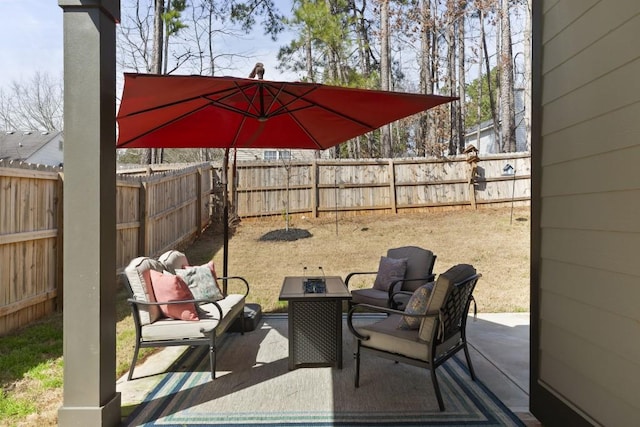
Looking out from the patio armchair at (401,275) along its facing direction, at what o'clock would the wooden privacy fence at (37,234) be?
The wooden privacy fence is roughly at 1 o'clock from the patio armchair.

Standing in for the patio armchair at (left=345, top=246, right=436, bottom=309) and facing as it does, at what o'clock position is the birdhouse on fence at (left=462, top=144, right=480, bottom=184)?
The birdhouse on fence is roughly at 5 o'clock from the patio armchair.

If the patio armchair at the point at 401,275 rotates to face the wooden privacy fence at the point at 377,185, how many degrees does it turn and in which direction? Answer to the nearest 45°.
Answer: approximately 135° to its right

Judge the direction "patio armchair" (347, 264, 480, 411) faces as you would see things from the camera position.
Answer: facing away from the viewer and to the left of the viewer

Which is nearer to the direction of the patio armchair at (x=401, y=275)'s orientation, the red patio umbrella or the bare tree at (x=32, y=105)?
the red patio umbrella

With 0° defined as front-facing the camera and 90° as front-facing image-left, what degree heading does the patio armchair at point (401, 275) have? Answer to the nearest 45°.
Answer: approximately 45°

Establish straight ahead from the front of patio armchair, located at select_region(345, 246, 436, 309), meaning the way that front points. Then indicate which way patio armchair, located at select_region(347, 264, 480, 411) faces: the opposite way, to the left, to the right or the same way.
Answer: to the right

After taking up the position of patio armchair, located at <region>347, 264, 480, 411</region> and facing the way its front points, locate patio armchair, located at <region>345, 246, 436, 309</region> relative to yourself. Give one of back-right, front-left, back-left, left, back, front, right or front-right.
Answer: front-right

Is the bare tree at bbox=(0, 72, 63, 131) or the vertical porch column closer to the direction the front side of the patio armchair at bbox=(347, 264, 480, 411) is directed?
the bare tree

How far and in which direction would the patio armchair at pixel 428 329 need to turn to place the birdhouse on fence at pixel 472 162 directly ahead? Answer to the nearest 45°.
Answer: approximately 45° to its right

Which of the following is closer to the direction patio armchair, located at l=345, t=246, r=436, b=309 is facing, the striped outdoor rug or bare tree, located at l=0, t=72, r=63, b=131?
the striped outdoor rug

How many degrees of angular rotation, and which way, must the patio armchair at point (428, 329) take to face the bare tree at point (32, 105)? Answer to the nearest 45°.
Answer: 0° — it already faces it

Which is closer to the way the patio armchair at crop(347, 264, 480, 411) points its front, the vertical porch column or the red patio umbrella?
the red patio umbrella

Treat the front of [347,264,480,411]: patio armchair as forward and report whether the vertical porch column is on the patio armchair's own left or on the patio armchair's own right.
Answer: on the patio armchair's own left
